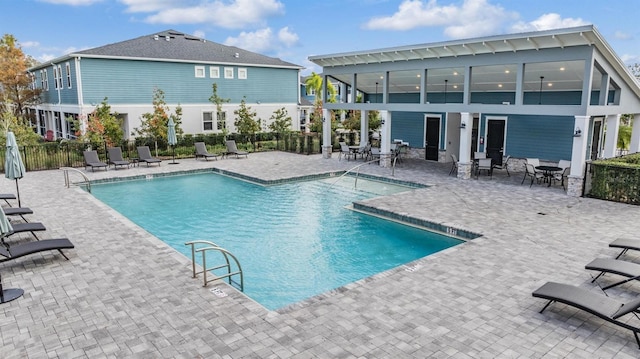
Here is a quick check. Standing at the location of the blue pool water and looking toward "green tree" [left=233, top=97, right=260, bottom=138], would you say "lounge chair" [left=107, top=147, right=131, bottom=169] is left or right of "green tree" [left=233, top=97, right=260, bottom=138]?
left

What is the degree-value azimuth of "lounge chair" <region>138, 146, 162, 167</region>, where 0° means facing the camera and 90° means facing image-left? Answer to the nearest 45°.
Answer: approximately 315°

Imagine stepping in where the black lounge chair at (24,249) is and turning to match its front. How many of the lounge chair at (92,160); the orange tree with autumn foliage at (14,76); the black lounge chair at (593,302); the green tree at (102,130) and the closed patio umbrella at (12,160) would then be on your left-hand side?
4

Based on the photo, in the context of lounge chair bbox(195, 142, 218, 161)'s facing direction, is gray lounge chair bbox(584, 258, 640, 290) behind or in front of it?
in front

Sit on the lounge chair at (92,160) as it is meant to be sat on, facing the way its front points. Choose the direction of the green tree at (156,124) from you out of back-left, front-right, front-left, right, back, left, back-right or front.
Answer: left

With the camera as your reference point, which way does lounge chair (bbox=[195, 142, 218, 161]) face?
facing the viewer and to the right of the viewer

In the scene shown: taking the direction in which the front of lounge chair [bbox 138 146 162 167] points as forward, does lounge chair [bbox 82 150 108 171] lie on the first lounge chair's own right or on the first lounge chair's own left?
on the first lounge chair's own right

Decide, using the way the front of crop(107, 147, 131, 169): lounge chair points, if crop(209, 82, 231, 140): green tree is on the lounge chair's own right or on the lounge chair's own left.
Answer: on the lounge chair's own left

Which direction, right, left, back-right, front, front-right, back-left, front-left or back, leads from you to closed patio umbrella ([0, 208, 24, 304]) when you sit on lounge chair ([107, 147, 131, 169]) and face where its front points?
front-right

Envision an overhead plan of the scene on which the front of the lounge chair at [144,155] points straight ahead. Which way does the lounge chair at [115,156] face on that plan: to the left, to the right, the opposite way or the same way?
the same way

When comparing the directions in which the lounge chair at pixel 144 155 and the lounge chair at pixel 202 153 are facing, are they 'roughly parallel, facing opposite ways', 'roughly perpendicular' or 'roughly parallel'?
roughly parallel

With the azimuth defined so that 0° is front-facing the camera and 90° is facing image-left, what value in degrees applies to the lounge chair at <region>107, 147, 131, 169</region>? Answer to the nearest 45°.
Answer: approximately 315°

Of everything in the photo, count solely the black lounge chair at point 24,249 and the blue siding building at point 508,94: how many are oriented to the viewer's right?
1

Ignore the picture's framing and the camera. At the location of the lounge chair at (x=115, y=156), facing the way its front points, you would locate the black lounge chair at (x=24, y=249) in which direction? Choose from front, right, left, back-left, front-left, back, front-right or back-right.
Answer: front-right
